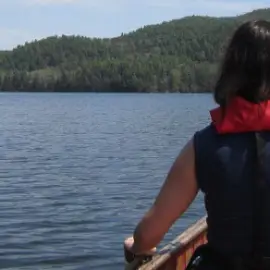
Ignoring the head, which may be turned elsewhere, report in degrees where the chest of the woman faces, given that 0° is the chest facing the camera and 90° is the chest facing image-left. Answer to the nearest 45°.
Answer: approximately 180°

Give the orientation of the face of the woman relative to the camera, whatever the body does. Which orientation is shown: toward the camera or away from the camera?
away from the camera
